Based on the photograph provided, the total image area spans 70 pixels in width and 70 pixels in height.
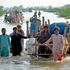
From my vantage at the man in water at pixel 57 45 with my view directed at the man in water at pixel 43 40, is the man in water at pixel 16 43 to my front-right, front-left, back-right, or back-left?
front-left

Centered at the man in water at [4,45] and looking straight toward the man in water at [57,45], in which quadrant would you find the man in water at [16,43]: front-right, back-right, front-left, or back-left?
front-left

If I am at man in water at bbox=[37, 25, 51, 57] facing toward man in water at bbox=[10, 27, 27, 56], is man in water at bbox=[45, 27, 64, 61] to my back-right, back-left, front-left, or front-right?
back-left

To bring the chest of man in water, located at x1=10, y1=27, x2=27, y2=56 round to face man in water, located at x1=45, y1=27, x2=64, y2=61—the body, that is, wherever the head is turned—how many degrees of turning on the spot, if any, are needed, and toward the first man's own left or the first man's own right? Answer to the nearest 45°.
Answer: approximately 45° to the first man's own left

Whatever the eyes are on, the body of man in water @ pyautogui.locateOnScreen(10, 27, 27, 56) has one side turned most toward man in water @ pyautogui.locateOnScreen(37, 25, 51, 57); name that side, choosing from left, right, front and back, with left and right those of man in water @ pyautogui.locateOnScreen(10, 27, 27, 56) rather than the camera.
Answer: left

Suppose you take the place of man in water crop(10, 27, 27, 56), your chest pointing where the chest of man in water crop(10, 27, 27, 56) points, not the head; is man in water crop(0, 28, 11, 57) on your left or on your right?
on your right

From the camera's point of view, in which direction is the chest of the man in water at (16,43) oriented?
toward the camera

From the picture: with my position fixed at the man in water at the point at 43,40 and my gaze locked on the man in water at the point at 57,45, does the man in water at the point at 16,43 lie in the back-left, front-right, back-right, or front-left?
back-right
